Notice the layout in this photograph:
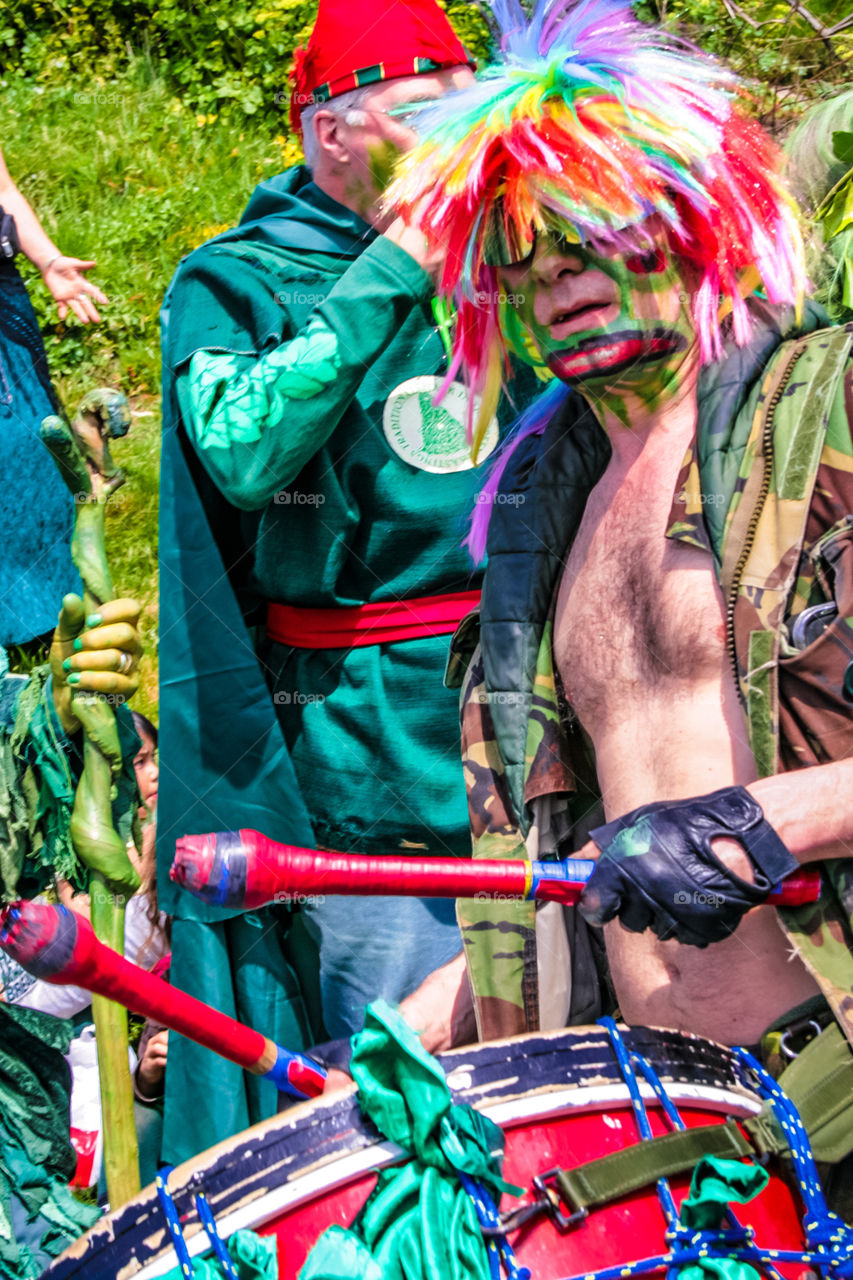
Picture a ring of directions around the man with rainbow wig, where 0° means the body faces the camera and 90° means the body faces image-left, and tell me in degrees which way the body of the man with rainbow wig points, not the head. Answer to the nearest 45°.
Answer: approximately 45°

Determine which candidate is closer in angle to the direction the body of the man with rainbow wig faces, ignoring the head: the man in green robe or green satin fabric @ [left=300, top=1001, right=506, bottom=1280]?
the green satin fabric

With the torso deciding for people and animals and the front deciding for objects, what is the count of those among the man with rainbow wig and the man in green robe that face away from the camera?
0

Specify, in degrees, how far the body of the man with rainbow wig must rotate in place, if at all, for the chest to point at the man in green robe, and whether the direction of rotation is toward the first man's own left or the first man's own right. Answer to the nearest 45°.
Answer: approximately 90° to the first man's own right

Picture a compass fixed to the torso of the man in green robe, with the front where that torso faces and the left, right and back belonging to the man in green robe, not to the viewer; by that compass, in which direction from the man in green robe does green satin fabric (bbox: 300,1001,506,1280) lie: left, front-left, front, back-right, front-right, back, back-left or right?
front-right

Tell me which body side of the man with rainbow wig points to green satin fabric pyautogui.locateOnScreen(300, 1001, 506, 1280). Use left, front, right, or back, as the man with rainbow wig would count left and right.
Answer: front

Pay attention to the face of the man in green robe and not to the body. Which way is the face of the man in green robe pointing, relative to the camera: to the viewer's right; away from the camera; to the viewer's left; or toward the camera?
to the viewer's right

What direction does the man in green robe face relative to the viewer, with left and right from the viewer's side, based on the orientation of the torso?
facing the viewer and to the right of the viewer

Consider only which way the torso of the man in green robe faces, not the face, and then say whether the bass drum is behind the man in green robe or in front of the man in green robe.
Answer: in front

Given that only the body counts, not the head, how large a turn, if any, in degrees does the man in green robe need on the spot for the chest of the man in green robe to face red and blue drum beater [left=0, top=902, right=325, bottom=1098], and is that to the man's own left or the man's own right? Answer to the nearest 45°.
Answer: approximately 45° to the man's own right
